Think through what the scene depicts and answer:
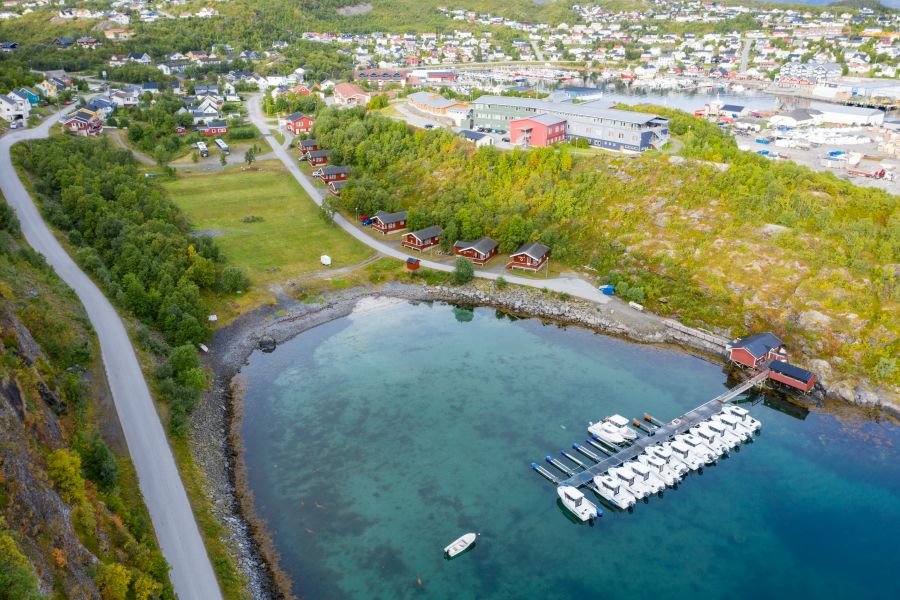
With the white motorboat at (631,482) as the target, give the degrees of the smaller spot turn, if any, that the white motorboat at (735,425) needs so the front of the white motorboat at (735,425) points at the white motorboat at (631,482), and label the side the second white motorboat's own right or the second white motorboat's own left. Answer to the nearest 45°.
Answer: approximately 90° to the second white motorboat's own left

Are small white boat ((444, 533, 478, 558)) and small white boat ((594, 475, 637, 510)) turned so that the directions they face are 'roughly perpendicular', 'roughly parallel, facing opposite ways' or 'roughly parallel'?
roughly perpendicular

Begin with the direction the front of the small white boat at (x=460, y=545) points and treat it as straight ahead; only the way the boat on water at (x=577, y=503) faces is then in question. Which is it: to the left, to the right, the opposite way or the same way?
to the left

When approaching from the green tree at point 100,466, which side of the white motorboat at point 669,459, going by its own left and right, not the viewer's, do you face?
left

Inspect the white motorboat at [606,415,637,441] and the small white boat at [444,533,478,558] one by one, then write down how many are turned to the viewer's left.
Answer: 0

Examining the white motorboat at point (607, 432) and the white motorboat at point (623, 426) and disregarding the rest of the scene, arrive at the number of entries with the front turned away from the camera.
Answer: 0

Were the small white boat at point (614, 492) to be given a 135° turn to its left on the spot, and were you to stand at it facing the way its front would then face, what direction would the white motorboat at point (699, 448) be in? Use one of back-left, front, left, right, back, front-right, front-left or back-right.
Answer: back-left

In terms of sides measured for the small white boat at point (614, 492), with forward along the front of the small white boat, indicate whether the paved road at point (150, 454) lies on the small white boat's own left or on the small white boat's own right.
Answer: on the small white boat's own left

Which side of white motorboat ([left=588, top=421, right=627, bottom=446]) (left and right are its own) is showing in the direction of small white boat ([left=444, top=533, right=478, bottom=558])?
right

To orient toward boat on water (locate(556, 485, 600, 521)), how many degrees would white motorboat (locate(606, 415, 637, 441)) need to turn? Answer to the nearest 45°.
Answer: approximately 45° to its right

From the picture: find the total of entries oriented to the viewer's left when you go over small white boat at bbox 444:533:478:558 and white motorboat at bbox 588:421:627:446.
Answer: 0

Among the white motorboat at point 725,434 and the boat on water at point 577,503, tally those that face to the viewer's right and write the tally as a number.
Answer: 0

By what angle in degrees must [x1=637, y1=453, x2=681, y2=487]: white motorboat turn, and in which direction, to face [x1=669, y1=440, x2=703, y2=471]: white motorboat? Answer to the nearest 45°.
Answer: approximately 90° to its right

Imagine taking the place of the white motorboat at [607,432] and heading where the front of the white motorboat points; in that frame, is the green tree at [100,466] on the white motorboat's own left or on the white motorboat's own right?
on the white motorboat's own right

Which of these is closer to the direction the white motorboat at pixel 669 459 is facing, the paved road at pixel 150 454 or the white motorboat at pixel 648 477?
the paved road

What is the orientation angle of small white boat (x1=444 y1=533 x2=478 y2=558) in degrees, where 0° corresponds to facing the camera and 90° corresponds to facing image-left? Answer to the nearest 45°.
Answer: approximately 225°

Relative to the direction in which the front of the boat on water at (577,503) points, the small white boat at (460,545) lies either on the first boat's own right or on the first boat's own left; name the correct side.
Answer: on the first boat's own left

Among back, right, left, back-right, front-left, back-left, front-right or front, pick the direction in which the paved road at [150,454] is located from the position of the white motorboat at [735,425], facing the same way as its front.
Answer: left

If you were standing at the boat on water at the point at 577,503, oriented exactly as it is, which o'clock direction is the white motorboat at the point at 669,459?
The white motorboat is roughly at 3 o'clock from the boat on water.

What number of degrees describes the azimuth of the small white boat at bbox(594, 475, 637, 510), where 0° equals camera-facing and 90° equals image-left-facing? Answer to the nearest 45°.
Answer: approximately 135°

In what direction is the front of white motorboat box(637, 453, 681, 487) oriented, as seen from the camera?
facing away from the viewer and to the left of the viewer
